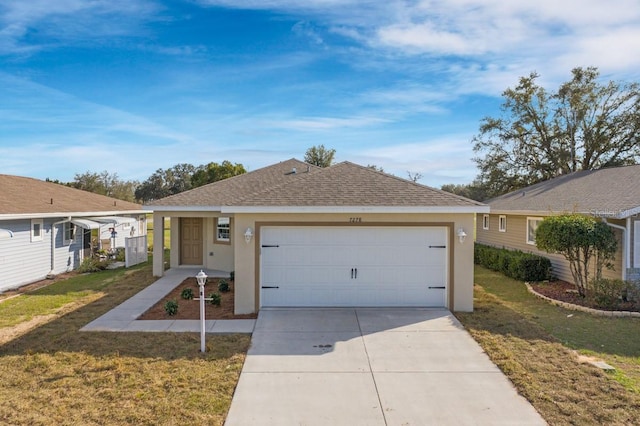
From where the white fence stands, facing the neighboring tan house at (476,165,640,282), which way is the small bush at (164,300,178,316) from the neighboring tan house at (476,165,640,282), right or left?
right

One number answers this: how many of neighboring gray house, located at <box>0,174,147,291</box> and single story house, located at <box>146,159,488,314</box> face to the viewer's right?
0

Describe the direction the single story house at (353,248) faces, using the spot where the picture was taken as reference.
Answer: facing the viewer

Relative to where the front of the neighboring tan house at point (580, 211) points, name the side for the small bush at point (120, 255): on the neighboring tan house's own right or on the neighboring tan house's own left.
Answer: on the neighboring tan house's own right

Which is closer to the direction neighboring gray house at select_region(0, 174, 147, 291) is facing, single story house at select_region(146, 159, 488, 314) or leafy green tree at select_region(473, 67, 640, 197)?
the single story house

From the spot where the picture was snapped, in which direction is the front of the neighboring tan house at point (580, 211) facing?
facing the viewer and to the right of the viewer

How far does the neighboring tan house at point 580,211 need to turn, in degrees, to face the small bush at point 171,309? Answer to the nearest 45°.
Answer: approximately 90° to its right

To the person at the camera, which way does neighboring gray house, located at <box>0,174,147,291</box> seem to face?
facing the viewer and to the right of the viewer

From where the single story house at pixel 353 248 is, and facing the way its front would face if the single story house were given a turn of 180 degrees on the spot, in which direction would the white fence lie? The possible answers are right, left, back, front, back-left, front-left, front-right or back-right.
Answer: front-left

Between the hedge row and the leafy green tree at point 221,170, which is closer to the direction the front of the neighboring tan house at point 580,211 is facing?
the hedge row

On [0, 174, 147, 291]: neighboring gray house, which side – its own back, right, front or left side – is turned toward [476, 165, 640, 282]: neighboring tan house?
left

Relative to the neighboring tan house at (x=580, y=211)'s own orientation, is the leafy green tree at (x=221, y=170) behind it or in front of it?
behind
